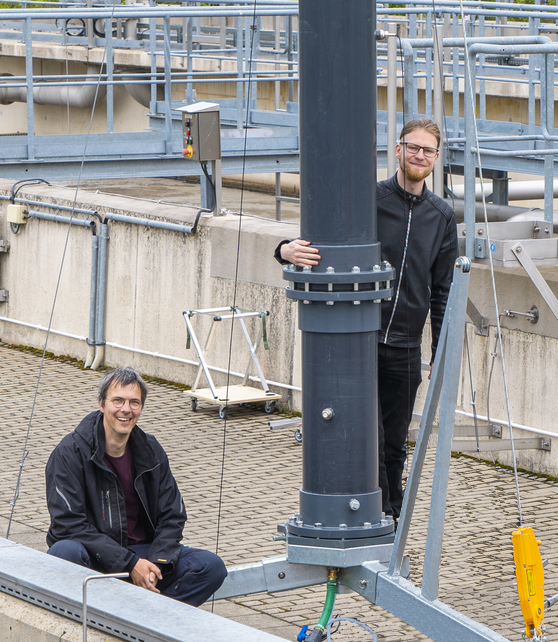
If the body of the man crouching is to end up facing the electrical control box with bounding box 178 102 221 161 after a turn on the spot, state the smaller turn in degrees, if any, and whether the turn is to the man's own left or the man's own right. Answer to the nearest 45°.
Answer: approximately 135° to the man's own left

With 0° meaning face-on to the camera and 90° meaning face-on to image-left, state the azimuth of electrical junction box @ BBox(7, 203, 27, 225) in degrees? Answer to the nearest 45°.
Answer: approximately 45°

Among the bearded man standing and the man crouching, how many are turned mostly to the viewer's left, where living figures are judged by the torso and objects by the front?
0

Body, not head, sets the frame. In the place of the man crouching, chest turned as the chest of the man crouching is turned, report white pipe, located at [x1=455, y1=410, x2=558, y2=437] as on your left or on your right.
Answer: on your left

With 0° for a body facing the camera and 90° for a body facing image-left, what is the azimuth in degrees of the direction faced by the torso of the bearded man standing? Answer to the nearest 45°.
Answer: approximately 0°

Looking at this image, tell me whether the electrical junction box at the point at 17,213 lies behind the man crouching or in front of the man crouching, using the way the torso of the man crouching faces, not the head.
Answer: behind

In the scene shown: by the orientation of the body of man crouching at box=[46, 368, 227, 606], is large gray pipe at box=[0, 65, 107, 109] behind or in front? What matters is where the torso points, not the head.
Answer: behind

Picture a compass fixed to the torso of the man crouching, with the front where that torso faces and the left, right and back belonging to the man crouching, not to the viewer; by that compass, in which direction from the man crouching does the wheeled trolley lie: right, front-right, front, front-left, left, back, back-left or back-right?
back-left

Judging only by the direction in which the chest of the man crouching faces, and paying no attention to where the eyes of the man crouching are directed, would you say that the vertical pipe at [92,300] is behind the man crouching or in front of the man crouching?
behind
